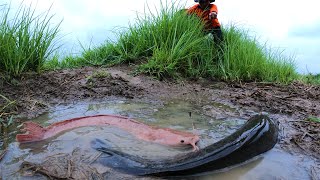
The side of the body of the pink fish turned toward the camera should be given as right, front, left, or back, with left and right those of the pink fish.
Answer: right

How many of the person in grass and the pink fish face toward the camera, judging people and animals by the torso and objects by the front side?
1

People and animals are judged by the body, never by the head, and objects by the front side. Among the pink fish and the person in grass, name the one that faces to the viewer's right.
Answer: the pink fish

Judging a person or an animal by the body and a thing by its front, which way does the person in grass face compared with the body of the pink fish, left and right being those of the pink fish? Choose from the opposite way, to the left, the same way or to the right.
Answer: to the right

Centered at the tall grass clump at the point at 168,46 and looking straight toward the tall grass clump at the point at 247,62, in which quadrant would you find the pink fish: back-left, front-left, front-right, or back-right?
back-right

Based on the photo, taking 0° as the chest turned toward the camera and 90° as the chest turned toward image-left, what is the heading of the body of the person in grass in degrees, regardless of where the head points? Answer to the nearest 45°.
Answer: approximately 0°

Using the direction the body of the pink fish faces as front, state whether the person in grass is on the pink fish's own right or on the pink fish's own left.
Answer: on the pink fish's own left

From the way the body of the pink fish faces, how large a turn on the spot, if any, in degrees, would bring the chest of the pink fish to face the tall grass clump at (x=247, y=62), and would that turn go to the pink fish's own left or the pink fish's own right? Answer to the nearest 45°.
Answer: approximately 45° to the pink fish's own left
